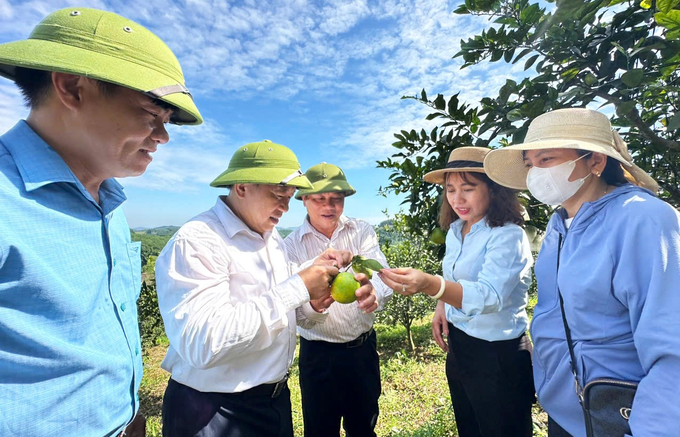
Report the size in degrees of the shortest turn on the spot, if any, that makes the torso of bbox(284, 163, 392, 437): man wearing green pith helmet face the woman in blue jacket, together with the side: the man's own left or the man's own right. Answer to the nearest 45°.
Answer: approximately 45° to the man's own left

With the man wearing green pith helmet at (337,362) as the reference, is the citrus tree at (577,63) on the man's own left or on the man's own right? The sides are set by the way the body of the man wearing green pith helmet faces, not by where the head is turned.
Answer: on the man's own left

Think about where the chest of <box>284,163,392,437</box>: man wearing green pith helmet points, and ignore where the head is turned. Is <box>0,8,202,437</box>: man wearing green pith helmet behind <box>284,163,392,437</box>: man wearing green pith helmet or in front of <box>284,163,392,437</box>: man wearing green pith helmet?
in front

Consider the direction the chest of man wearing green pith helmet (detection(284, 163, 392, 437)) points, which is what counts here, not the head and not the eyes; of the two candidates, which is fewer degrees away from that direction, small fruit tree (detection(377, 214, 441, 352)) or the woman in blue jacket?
the woman in blue jacket

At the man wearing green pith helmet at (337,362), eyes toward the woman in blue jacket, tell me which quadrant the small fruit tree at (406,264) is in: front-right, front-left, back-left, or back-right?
back-left

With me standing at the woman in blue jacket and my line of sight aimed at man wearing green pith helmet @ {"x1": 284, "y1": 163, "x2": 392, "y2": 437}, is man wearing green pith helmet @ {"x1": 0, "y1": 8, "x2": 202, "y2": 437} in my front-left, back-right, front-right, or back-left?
front-left

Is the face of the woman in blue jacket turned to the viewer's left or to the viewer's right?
to the viewer's left

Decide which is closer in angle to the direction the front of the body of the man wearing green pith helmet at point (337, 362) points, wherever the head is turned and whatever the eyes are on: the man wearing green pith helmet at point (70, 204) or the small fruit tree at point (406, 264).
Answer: the man wearing green pith helmet

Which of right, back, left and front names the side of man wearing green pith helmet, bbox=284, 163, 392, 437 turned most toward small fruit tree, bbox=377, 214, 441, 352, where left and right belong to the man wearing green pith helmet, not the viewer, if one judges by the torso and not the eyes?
back

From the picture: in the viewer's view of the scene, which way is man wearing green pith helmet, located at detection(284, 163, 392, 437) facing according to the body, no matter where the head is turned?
toward the camera
